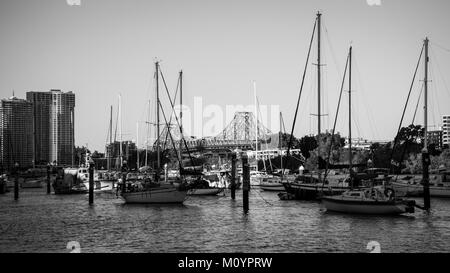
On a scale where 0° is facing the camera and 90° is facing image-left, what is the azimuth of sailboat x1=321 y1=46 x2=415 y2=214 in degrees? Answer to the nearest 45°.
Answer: approximately 90°

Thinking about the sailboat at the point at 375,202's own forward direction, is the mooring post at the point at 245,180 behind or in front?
in front
